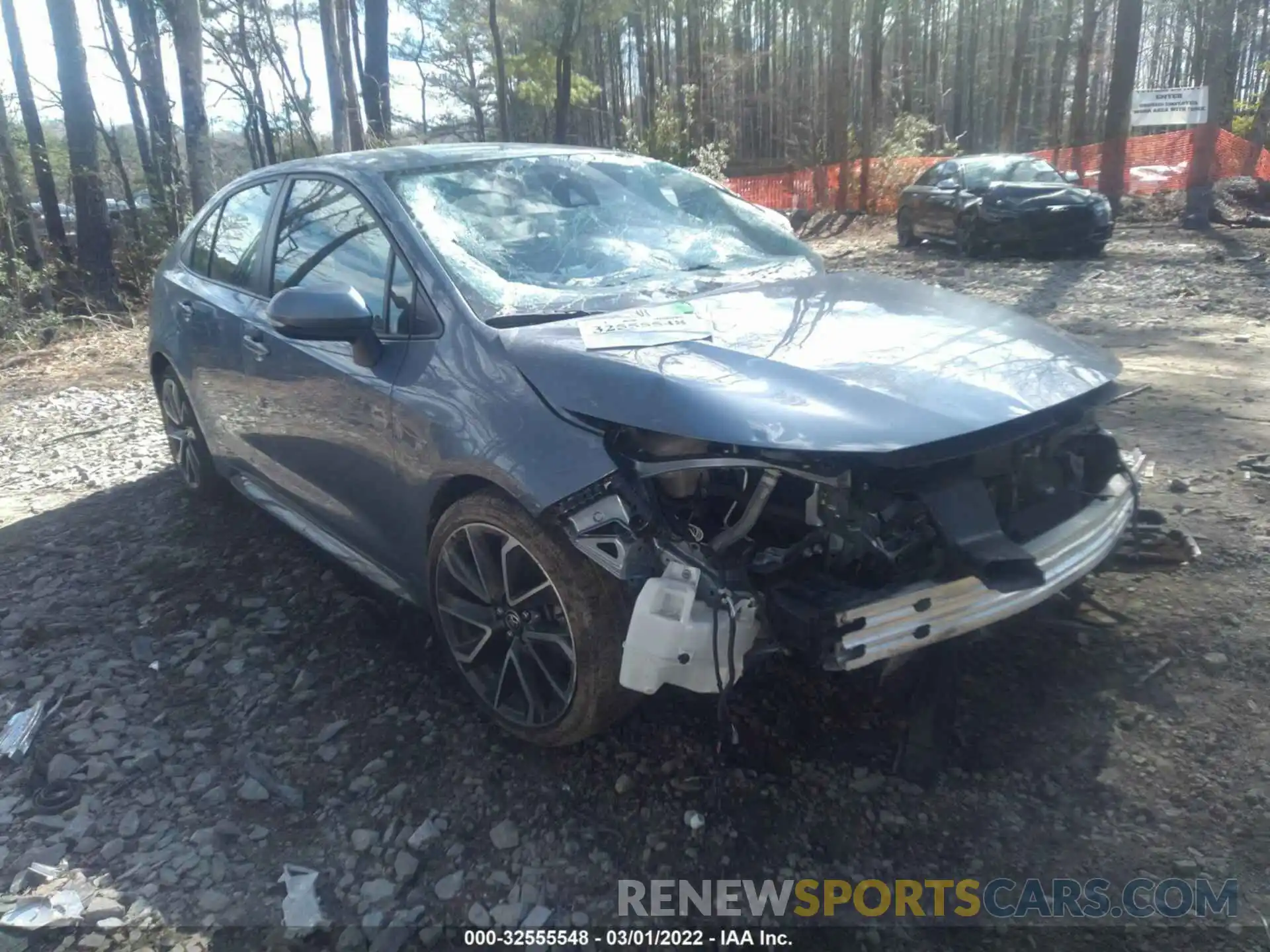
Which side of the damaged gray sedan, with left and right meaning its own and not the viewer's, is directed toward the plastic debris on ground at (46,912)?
right

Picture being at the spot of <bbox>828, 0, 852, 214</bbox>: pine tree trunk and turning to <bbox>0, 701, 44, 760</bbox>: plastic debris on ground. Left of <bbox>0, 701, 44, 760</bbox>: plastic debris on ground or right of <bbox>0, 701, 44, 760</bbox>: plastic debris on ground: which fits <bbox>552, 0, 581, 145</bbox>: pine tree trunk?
right

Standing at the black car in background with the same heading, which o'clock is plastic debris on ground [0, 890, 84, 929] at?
The plastic debris on ground is roughly at 2 o'clock from the black car in background.

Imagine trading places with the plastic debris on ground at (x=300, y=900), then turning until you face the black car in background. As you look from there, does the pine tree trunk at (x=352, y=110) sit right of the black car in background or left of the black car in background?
left

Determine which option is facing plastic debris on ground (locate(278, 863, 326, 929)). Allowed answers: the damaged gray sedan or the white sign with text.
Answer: the white sign with text

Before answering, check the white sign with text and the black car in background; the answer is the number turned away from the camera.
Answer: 0

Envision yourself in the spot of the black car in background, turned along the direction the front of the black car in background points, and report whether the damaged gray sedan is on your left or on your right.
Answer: on your right

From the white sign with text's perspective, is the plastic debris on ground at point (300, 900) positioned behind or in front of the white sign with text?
in front

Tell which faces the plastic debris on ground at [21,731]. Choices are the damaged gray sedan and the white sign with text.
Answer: the white sign with text

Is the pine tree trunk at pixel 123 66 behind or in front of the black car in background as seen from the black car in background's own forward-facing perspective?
behind

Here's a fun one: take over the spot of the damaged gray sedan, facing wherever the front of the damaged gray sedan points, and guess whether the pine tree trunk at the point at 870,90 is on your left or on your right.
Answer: on your left

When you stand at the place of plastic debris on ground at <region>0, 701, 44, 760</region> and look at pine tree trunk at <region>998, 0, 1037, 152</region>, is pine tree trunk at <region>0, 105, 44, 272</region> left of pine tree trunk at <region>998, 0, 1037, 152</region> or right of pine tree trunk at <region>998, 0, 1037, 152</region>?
left

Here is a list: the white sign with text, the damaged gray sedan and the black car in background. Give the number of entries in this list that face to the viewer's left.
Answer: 0

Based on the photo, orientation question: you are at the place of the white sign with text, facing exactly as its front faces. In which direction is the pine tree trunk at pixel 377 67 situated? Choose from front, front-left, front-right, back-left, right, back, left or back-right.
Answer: right

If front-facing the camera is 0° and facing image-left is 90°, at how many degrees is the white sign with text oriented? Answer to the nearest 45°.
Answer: approximately 0°

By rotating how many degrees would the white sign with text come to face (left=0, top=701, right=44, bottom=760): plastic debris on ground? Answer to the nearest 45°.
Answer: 0° — it already faces it

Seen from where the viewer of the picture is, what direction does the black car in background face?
facing the viewer and to the right of the viewer

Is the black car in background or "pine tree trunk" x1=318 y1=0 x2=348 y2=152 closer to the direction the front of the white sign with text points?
the black car in background

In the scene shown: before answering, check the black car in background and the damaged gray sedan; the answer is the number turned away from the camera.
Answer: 0

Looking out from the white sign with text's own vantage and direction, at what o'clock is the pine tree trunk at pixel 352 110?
The pine tree trunk is roughly at 2 o'clock from the white sign with text.
